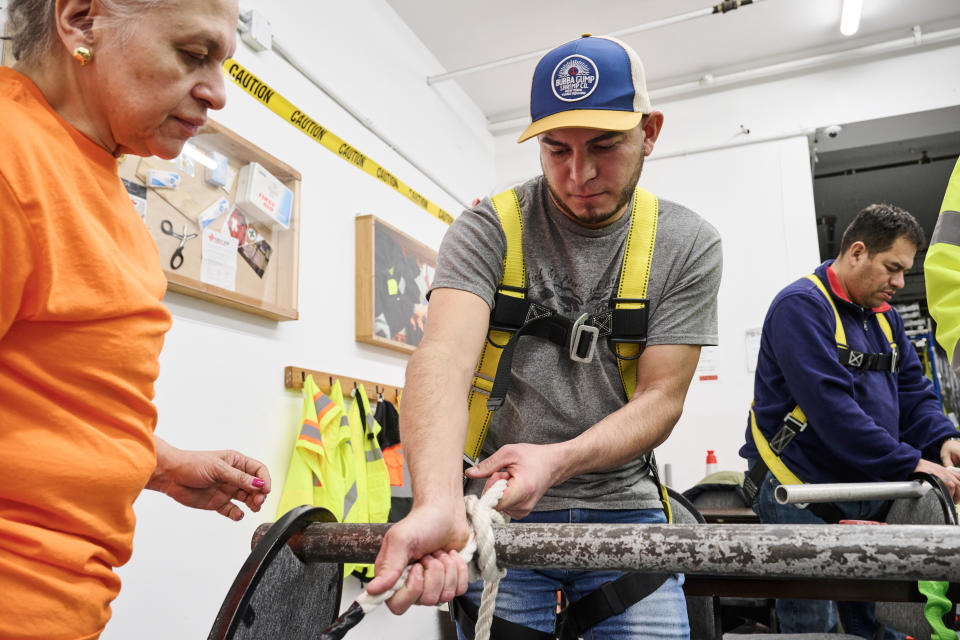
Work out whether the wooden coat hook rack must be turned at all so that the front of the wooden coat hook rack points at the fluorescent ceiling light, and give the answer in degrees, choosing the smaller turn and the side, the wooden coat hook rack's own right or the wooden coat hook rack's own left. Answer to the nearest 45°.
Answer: approximately 45° to the wooden coat hook rack's own left

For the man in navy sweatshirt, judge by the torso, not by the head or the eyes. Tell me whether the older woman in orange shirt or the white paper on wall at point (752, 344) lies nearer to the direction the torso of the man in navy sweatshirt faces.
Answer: the older woman in orange shirt

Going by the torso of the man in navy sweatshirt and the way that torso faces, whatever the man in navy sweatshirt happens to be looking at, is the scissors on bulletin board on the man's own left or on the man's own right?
on the man's own right

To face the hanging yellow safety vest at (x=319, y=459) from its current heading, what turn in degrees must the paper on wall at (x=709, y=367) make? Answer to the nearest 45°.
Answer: approximately 45° to its right

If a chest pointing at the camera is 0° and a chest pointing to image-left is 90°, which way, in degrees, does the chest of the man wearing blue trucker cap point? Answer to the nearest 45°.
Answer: approximately 0°

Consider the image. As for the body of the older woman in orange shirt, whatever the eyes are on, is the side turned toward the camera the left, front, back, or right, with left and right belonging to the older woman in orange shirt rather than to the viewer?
right

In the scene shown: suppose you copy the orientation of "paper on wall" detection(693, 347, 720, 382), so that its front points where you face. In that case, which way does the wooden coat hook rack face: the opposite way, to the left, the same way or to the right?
to the left

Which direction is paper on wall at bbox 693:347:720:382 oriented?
toward the camera

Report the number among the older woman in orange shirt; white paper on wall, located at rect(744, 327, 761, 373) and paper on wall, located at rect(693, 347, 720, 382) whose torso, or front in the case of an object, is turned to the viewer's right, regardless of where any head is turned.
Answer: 1

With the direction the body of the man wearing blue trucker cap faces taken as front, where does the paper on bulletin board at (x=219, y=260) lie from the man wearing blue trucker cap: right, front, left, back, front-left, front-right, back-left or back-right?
back-right

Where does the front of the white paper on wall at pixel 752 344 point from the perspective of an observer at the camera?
facing the viewer

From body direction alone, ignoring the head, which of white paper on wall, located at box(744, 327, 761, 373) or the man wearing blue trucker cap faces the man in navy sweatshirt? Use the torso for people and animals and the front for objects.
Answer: the white paper on wall

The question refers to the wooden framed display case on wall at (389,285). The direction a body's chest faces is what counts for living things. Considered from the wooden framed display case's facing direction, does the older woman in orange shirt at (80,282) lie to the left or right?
on its right

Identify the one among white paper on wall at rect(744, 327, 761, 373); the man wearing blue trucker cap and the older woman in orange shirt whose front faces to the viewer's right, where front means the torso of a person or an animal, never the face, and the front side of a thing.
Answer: the older woman in orange shirt

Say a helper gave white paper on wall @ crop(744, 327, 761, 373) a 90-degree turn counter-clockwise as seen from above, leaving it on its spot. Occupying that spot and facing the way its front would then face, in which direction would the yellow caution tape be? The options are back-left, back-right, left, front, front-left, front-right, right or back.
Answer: back-right

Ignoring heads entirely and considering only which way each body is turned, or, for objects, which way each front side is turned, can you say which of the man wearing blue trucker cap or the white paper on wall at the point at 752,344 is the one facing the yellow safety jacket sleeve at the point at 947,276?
the white paper on wall

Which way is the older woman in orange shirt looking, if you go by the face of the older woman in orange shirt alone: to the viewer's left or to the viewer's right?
to the viewer's right

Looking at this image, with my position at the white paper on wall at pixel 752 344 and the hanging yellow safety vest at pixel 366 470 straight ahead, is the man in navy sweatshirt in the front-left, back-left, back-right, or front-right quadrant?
front-left
